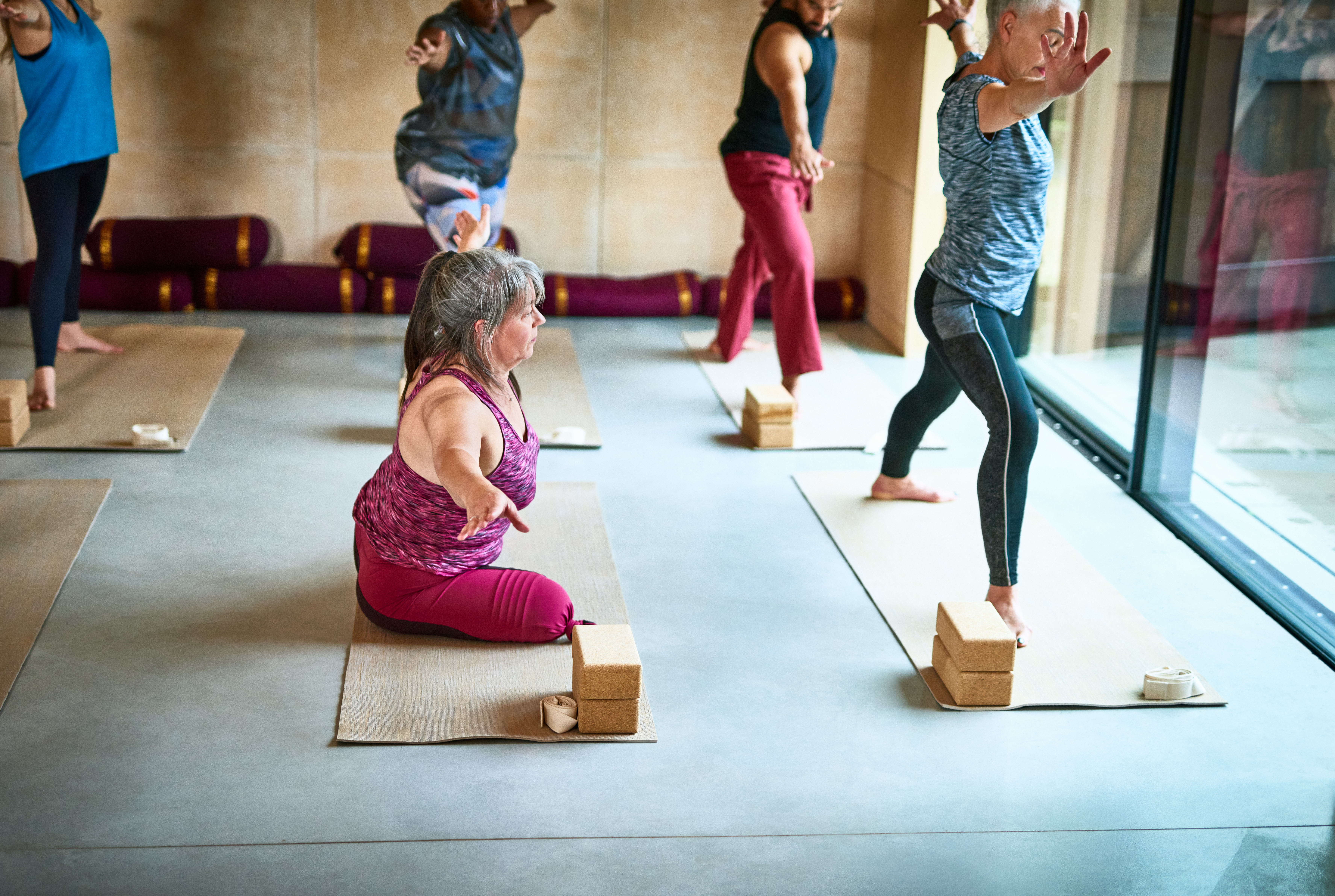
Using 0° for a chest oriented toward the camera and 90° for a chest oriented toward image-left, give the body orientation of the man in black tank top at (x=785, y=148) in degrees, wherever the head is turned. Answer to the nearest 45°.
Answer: approximately 315°

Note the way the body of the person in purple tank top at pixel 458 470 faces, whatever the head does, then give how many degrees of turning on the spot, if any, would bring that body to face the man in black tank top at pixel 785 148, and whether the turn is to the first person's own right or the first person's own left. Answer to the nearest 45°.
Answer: approximately 45° to the first person's own left

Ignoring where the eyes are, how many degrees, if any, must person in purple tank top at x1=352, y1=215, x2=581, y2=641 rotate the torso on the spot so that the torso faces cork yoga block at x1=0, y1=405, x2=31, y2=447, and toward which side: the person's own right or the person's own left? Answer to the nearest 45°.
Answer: approximately 135° to the person's own left

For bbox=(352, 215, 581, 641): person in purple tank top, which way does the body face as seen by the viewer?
to the viewer's right

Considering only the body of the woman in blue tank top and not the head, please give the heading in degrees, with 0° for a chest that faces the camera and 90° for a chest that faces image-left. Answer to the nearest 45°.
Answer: approximately 315°

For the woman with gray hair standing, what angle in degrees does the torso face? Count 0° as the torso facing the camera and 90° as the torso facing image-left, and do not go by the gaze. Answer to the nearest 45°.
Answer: approximately 270°

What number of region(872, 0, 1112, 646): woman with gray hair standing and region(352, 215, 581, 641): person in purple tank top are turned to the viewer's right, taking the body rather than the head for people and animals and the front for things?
2

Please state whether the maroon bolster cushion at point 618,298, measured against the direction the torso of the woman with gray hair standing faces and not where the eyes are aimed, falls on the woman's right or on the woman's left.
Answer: on the woman's left

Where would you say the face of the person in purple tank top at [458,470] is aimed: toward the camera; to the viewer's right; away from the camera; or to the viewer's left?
to the viewer's right

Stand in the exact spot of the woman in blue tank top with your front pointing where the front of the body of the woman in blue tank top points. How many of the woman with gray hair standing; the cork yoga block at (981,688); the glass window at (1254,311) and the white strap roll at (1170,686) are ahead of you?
4

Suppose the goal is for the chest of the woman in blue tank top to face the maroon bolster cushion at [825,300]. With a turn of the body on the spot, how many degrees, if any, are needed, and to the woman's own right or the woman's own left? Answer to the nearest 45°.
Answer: approximately 45° to the woman's own left

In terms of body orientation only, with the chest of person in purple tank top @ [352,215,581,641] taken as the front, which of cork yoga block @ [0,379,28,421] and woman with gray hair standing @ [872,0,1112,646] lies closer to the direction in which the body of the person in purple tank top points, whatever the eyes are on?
the woman with gray hair standing

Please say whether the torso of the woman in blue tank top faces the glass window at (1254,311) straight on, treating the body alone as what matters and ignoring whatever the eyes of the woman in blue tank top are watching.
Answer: yes
